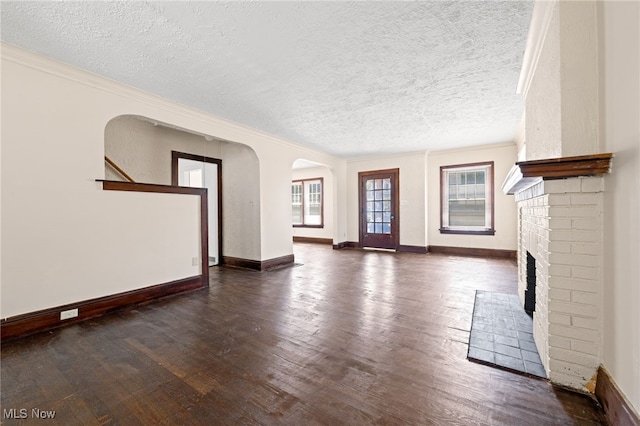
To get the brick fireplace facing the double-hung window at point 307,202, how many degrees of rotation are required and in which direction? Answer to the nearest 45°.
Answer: approximately 45° to its right

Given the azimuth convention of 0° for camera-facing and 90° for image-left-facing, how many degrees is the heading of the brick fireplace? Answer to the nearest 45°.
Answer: approximately 90°

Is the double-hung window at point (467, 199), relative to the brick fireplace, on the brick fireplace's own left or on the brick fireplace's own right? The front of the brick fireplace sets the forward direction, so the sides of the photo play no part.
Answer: on the brick fireplace's own right
